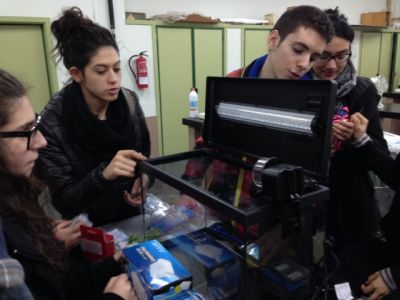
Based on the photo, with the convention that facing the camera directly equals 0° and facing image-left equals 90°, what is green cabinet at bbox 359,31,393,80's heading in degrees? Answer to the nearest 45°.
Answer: approximately 0°

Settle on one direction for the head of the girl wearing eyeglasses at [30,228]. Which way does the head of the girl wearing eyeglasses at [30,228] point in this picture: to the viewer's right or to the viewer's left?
to the viewer's right

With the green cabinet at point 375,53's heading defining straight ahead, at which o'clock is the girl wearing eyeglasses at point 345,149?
The girl wearing eyeglasses is roughly at 12 o'clock from the green cabinet.

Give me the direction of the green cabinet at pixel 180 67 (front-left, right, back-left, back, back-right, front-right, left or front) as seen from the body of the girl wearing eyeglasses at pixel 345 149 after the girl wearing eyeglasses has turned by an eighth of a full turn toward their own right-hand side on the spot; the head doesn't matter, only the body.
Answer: front-right

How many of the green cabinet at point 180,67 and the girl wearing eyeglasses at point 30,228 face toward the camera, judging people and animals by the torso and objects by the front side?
1

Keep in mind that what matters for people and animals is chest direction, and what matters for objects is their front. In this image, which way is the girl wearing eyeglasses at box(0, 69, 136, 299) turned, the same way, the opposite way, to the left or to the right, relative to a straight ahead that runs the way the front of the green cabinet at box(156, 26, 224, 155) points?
to the left

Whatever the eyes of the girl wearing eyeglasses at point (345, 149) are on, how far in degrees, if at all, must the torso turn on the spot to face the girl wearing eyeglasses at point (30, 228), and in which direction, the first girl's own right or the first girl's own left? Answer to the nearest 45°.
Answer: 0° — they already face them

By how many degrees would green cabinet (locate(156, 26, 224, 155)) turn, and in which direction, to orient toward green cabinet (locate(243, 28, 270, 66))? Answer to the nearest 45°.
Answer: approximately 135° to its left
